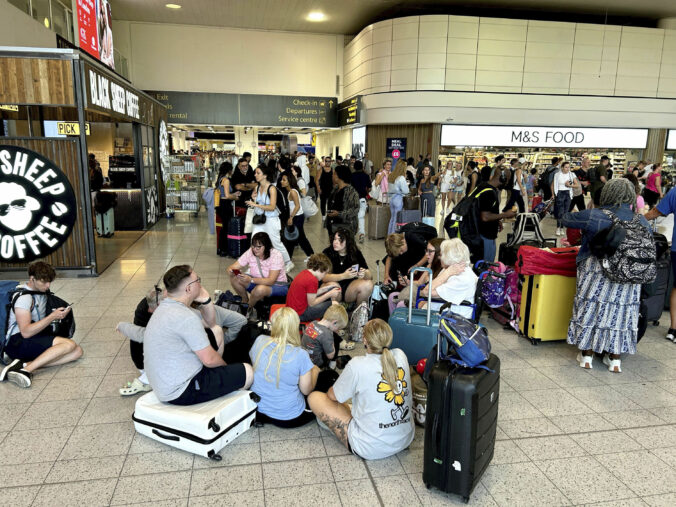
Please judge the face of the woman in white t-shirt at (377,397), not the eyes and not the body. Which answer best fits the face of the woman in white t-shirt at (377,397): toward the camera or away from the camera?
away from the camera

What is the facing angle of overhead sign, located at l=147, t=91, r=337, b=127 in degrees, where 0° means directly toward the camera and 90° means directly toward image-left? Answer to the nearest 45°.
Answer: approximately 0°

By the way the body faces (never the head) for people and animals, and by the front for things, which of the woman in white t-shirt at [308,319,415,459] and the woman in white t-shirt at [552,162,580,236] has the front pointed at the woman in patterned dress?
the woman in white t-shirt at [552,162,580,236]

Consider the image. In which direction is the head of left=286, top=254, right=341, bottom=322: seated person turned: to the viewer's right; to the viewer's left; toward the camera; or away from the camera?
to the viewer's right

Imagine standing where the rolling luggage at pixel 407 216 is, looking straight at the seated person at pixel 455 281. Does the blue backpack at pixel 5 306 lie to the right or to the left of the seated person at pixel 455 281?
right

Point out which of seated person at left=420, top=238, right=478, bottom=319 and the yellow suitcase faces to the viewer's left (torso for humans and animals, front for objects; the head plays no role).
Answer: the seated person

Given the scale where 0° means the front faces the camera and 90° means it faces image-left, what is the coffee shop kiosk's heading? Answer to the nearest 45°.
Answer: approximately 270°

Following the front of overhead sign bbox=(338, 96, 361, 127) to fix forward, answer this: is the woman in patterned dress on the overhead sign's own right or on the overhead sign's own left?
on the overhead sign's own left

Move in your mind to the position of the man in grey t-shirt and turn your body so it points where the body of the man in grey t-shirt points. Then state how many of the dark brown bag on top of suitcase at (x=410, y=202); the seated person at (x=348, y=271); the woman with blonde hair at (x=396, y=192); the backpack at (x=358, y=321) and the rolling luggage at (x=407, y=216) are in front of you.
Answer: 5

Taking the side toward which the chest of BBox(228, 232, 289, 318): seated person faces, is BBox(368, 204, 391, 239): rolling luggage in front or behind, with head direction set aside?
behind

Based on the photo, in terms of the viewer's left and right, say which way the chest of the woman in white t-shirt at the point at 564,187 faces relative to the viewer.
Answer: facing the viewer

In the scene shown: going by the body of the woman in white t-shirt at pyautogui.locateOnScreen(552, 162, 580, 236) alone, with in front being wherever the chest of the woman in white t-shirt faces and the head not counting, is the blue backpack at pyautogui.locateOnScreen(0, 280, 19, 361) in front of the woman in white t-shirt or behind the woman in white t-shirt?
in front
